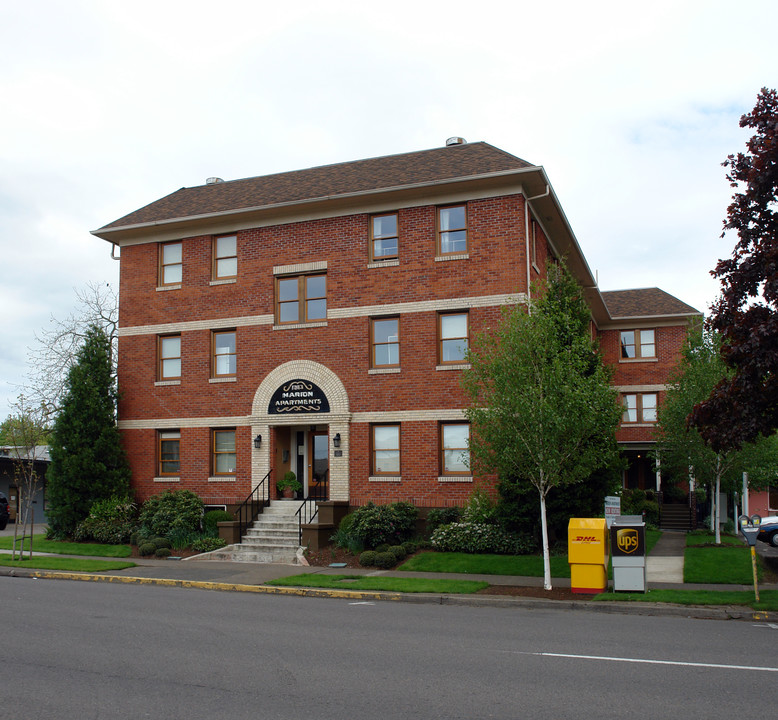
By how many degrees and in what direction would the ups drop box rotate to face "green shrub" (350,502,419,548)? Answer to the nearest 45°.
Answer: approximately 135° to its right

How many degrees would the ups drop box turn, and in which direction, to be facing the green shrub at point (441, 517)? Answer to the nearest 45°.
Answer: approximately 135° to its right

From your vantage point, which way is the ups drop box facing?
toward the camera

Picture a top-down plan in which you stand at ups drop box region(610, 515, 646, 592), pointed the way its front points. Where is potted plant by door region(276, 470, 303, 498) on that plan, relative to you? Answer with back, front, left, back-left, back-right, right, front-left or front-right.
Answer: back-right

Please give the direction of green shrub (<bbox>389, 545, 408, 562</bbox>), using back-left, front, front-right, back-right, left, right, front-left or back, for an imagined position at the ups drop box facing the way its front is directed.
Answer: back-right

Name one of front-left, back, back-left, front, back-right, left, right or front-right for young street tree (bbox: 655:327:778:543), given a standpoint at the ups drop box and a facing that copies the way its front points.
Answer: back
